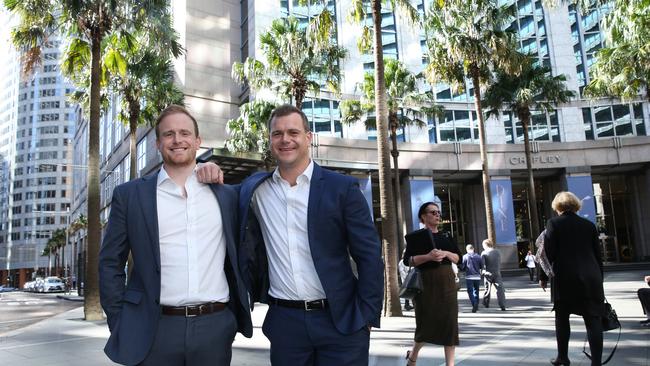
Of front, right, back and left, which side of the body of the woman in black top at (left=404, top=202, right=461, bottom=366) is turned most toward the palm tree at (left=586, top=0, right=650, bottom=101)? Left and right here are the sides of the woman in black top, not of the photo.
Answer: left

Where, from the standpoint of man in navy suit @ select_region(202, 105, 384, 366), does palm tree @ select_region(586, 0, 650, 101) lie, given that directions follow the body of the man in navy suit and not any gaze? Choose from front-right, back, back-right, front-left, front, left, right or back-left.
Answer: back-left

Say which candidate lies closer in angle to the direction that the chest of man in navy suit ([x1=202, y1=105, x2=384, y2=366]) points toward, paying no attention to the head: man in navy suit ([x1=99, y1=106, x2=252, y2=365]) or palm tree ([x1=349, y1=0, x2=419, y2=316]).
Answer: the man in navy suit

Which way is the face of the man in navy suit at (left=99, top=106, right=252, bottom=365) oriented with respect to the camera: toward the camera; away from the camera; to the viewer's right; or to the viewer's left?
toward the camera

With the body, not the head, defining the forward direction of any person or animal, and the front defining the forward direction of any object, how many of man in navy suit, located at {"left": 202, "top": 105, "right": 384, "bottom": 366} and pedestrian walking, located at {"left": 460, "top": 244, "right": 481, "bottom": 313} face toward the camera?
1

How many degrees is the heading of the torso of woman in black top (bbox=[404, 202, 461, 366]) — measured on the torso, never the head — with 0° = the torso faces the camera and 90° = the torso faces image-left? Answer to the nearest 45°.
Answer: approximately 315°

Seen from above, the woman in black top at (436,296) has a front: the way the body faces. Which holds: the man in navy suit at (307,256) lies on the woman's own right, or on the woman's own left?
on the woman's own right

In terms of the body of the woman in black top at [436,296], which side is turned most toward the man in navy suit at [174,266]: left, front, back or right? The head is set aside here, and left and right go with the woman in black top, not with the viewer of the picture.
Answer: right

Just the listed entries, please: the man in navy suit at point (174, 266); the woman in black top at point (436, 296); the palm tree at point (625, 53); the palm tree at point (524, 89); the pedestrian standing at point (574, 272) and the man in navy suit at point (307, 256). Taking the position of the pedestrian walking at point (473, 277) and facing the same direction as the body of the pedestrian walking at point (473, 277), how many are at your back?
4

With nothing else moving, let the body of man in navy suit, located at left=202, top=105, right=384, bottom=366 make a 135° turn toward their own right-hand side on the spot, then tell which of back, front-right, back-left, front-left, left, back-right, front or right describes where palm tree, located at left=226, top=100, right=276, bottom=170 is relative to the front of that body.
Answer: front-right

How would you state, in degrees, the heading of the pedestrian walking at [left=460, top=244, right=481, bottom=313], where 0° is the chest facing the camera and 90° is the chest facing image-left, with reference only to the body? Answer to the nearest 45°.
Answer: approximately 180°

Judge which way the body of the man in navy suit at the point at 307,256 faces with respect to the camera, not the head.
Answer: toward the camera

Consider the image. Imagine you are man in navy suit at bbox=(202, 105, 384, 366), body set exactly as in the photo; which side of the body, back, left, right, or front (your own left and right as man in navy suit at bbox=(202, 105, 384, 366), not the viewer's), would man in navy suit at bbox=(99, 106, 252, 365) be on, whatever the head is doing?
right
